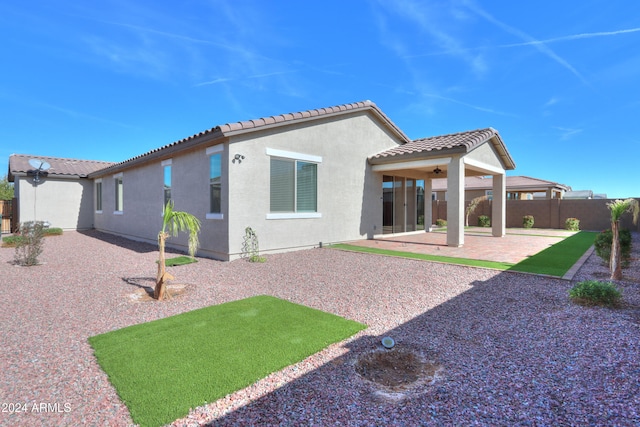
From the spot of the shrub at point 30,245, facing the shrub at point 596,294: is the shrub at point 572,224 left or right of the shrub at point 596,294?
left

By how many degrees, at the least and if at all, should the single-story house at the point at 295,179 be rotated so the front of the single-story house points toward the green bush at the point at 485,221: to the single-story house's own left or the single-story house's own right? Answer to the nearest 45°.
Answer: approximately 90° to the single-story house's own right

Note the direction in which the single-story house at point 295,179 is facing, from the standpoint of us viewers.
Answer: facing away from the viewer and to the left of the viewer

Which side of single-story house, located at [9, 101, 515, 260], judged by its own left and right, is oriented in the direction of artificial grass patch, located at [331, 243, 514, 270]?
back

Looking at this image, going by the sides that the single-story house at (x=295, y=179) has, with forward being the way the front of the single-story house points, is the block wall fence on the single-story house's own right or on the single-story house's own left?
on the single-story house's own right

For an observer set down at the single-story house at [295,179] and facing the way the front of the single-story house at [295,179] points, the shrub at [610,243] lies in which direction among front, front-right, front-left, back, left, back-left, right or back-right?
back

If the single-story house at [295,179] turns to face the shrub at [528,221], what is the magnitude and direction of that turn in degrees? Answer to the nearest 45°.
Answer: approximately 90° to its right
